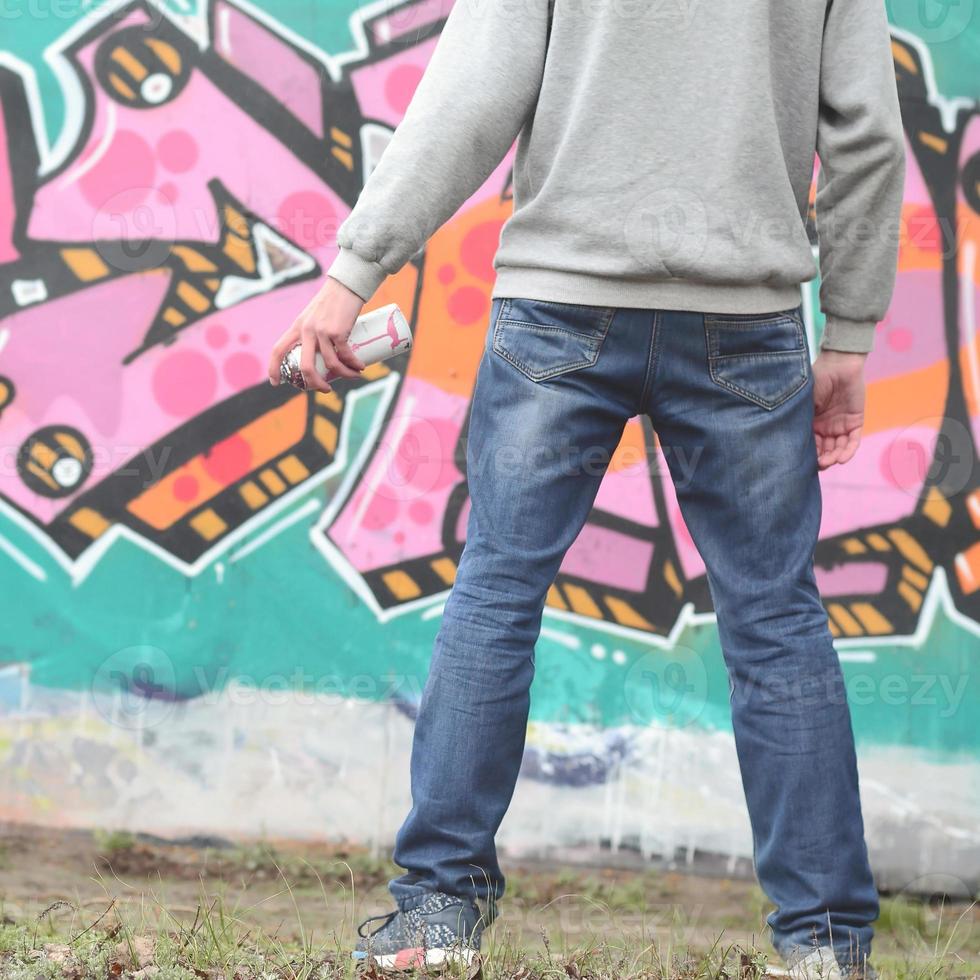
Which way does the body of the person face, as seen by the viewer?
away from the camera
